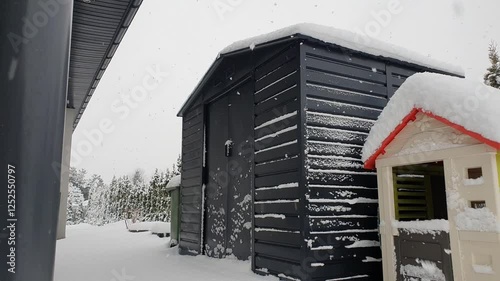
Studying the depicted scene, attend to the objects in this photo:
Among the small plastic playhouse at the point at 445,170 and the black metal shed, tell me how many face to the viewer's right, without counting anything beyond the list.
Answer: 0

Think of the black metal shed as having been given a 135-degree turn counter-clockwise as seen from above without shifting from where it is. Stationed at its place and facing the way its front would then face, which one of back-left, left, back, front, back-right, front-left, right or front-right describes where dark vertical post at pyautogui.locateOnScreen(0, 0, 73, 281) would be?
right

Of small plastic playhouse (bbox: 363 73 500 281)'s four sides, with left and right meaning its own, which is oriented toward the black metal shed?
right

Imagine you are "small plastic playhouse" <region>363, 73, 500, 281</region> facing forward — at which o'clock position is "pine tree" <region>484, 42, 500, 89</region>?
The pine tree is roughly at 5 o'clock from the small plastic playhouse.

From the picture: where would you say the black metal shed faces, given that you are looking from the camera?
facing the viewer and to the left of the viewer

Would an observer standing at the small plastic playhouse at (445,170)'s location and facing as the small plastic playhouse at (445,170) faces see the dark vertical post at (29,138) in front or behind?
in front

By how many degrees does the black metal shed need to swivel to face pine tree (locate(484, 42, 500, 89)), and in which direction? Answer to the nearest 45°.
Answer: approximately 180°

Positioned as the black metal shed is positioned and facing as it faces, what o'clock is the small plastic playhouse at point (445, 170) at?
The small plastic playhouse is roughly at 9 o'clock from the black metal shed.

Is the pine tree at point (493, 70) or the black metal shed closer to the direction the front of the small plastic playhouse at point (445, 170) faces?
the black metal shed
